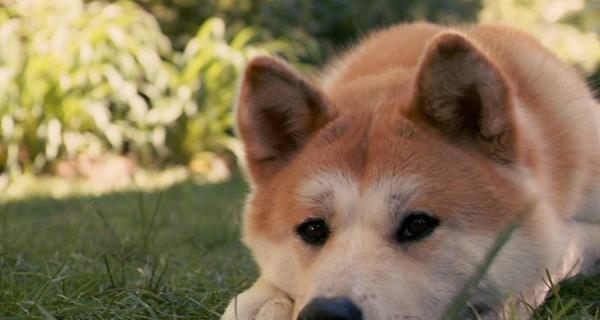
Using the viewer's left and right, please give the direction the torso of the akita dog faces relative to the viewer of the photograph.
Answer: facing the viewer and to the left of the viewer
